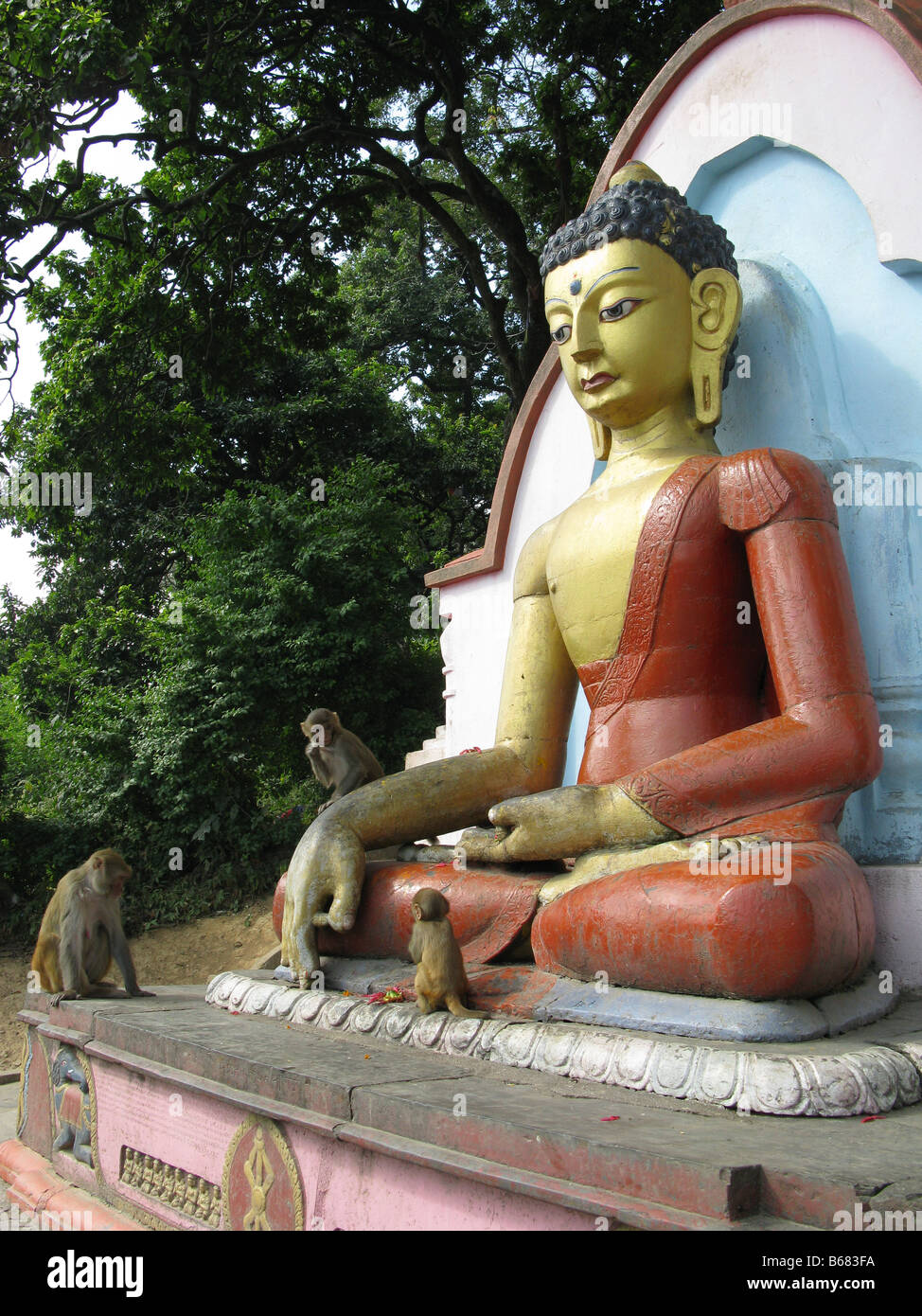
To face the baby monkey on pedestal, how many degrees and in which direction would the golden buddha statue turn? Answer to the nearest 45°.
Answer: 0° — it already faces it

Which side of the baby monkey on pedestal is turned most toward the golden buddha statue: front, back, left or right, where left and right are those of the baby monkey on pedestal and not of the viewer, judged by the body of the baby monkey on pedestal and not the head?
right

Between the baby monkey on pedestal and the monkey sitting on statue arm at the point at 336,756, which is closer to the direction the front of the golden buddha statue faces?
the baby monkey on pedestal

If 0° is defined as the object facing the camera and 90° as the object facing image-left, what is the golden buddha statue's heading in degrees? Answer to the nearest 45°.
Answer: approximately 45°

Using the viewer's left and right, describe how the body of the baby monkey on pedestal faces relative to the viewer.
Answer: facing away from the viewer and to the left of the viewer
